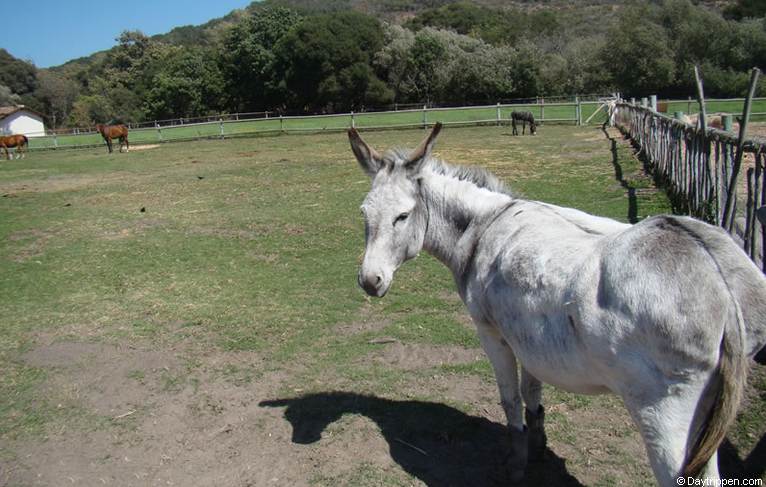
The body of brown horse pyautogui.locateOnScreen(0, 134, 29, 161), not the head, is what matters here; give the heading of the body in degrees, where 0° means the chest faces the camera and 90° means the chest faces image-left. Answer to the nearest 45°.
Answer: approximately 90°

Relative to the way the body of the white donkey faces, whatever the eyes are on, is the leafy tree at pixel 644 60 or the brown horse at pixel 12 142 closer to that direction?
the brown horse

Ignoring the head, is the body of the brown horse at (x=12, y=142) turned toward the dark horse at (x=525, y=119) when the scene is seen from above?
no

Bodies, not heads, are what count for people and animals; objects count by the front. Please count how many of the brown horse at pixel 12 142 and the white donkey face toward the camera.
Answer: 0

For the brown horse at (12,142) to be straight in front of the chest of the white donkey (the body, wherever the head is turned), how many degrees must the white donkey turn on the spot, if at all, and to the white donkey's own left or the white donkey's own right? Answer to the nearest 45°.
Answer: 0° — it already faces it

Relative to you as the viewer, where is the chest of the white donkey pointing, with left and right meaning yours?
facing away from the viewer and to the left of the viewer

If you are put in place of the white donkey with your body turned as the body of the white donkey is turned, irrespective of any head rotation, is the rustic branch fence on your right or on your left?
on your right

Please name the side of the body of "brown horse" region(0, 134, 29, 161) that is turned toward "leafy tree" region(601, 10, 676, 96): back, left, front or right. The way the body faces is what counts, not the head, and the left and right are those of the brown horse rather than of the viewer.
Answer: back

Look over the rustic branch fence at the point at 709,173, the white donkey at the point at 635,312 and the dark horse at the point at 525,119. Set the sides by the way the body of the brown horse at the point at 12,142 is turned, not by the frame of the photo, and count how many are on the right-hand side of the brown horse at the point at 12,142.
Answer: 0

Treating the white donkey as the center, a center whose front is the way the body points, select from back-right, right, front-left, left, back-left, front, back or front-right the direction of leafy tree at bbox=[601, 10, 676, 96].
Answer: front-right

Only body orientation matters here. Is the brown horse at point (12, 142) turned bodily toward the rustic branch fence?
no
